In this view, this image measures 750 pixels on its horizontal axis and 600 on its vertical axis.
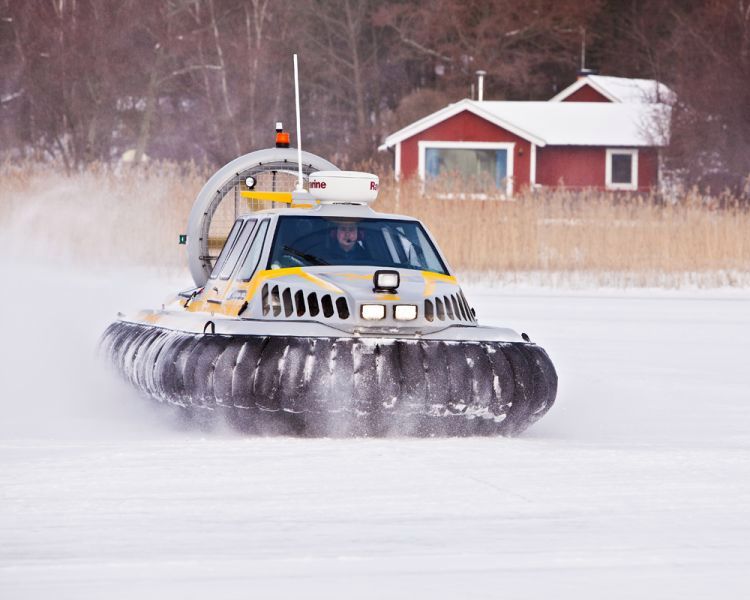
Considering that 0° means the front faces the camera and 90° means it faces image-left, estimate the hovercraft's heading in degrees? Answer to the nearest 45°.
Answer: approximately 315°

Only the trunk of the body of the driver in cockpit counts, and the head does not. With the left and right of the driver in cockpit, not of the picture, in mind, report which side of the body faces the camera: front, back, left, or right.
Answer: front

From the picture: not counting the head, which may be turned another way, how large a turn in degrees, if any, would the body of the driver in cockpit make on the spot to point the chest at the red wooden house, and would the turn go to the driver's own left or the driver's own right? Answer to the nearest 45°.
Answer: approximately 180°

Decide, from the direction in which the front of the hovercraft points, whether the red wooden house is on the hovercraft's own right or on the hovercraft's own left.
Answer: on the hovercraft's own left
